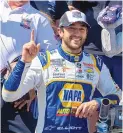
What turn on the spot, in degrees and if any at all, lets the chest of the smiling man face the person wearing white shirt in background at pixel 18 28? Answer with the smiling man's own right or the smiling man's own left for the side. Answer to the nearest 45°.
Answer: approximately 135° to the smiling man's own right

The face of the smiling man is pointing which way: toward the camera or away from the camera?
toward the camera

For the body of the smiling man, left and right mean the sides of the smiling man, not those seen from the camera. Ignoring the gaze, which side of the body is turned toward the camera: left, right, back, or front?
front
